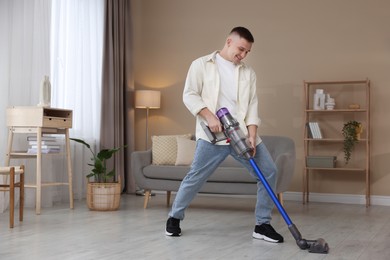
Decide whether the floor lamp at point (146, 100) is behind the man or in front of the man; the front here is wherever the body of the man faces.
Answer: behind

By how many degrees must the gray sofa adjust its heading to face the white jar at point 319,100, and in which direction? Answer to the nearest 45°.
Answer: approximately 135° to its left

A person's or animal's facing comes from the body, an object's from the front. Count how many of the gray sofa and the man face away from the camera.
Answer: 0

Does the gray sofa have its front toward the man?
yes

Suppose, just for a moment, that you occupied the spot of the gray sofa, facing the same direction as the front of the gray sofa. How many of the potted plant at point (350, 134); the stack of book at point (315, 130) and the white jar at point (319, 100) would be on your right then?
0

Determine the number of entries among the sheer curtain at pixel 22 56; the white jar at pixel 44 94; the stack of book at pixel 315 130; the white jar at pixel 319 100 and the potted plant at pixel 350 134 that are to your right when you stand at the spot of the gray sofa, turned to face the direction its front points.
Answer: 2

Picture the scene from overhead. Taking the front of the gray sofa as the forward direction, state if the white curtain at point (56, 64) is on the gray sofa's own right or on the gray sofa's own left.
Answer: on the gray sofa's own right

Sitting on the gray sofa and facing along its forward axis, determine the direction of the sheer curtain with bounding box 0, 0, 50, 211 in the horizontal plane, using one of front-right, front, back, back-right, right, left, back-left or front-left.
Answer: right

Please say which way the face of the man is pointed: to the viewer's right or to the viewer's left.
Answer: to the viewer's right

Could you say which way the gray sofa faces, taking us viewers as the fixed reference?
facing the viewer

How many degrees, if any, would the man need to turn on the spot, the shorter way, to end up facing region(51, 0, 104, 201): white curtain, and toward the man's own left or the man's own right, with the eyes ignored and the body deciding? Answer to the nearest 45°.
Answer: approximately 180°

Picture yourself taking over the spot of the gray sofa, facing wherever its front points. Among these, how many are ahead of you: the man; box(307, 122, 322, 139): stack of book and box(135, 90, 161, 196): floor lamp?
1

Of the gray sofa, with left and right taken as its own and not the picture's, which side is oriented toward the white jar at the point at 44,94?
right
